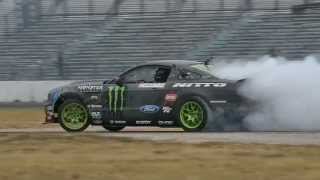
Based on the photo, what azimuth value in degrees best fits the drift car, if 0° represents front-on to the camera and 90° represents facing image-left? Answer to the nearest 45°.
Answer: approximately 90°
